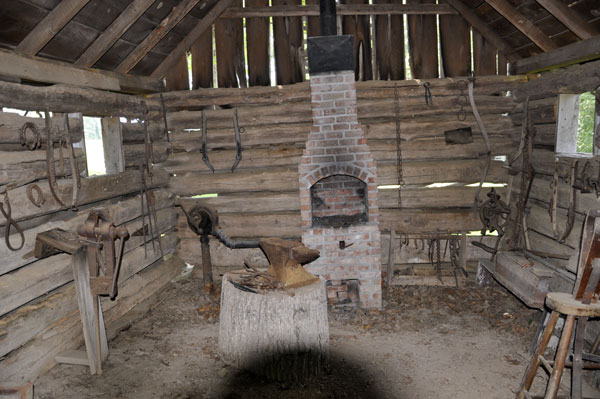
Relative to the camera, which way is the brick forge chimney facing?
toward the camera

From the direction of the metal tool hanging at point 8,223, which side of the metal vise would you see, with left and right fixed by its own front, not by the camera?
back

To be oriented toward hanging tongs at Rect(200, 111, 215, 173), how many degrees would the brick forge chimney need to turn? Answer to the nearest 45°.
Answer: approximately 135° to its right

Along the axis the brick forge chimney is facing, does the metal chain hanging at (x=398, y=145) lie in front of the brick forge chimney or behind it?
behind

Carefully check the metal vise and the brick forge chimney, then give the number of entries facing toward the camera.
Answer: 1

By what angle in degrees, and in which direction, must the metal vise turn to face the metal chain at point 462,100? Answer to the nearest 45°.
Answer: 0° — it already faces it

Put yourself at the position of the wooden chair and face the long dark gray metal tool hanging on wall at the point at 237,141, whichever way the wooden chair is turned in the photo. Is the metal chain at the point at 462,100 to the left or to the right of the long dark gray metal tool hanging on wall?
right

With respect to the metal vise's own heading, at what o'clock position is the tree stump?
The tree stump is roughly at 1 o'clock from the metal vise.

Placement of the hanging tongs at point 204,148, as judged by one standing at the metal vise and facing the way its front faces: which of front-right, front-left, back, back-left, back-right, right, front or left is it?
front-left

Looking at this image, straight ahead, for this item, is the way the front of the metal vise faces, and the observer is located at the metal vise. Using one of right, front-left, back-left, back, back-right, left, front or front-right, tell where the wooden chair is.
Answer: front-right

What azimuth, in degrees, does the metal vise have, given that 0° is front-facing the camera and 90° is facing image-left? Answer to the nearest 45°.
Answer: approximately 270°

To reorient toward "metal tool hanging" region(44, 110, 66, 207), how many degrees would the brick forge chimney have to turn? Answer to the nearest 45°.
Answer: approximately 45° to its right

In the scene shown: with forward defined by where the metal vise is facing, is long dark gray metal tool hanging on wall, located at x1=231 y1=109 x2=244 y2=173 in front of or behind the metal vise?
in front

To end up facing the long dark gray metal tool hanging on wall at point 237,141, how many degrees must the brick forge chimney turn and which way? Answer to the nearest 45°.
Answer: approximately 135° to its right
